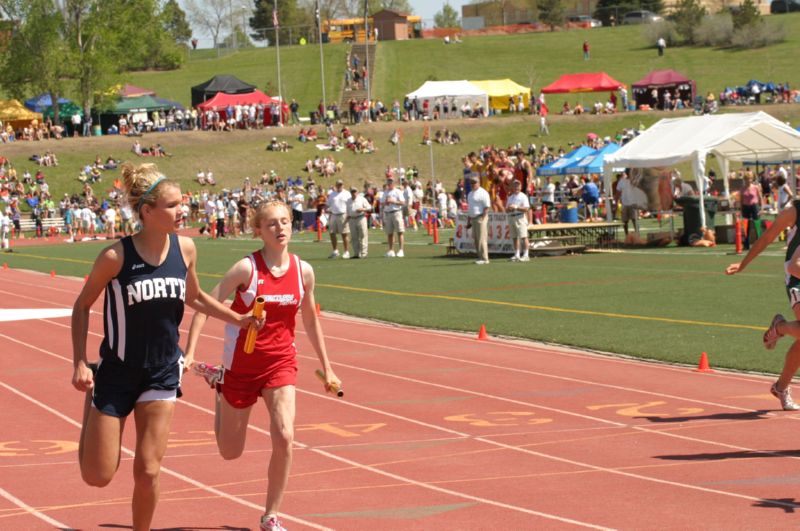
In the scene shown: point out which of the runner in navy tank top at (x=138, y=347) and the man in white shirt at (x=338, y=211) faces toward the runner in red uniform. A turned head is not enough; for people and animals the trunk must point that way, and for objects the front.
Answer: the man in white shirt

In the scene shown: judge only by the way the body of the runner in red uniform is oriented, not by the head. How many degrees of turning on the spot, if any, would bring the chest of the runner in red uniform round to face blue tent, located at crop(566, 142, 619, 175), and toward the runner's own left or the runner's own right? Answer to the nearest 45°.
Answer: approximately 135° to the runner's own left

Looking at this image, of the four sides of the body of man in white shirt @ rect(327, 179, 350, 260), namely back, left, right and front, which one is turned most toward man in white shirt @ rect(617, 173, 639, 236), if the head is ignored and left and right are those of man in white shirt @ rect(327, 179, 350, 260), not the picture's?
left

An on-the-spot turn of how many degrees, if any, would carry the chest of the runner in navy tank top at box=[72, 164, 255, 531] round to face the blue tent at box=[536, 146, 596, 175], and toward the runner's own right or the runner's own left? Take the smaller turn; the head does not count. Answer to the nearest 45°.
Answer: approximately 135° to the runner's own left

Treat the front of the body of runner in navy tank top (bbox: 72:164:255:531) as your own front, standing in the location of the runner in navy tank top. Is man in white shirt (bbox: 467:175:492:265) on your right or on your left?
on your left

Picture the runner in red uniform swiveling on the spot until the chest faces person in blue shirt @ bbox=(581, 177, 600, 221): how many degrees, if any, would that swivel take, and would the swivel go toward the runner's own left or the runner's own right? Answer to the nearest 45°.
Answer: approximately 135° to the runner's own left

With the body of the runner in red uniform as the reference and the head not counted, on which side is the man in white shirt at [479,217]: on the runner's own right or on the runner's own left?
on the runner's own left

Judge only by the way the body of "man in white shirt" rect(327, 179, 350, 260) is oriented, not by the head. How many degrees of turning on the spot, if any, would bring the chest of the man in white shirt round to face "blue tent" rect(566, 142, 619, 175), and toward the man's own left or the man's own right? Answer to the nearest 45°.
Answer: approximately 135° to the man's own left

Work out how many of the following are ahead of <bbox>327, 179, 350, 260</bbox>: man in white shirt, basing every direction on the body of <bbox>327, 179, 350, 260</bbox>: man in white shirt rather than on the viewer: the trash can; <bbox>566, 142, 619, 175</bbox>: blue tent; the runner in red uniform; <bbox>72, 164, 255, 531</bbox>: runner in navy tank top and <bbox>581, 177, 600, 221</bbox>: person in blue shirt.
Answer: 2
